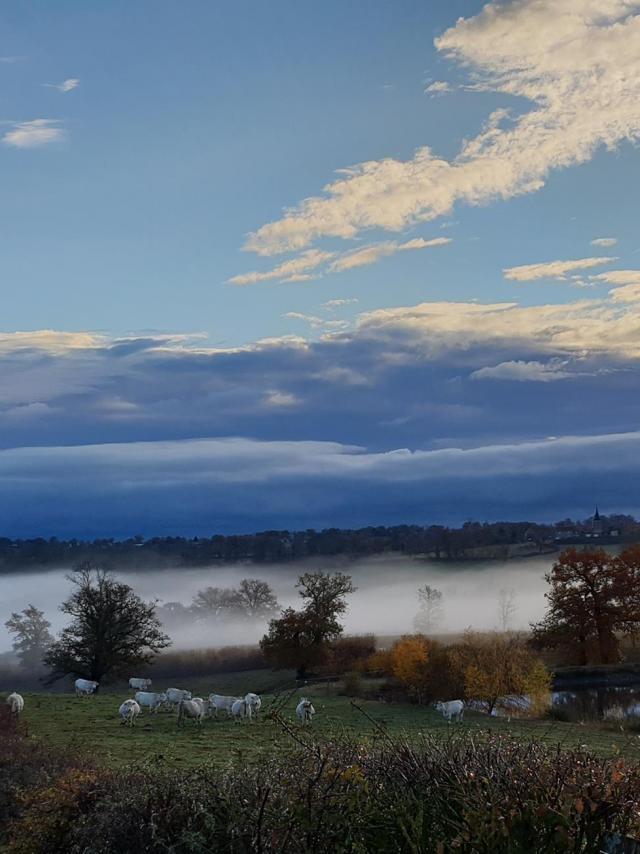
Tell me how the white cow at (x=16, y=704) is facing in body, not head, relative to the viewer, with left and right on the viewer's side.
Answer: facing away from the viewer

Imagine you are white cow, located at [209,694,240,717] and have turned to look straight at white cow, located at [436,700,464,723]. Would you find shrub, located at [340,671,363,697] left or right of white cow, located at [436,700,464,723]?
left

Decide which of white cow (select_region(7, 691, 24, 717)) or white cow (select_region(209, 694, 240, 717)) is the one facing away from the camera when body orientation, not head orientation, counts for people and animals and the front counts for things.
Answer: white cow (select_region(7, 691, 24, 717))
